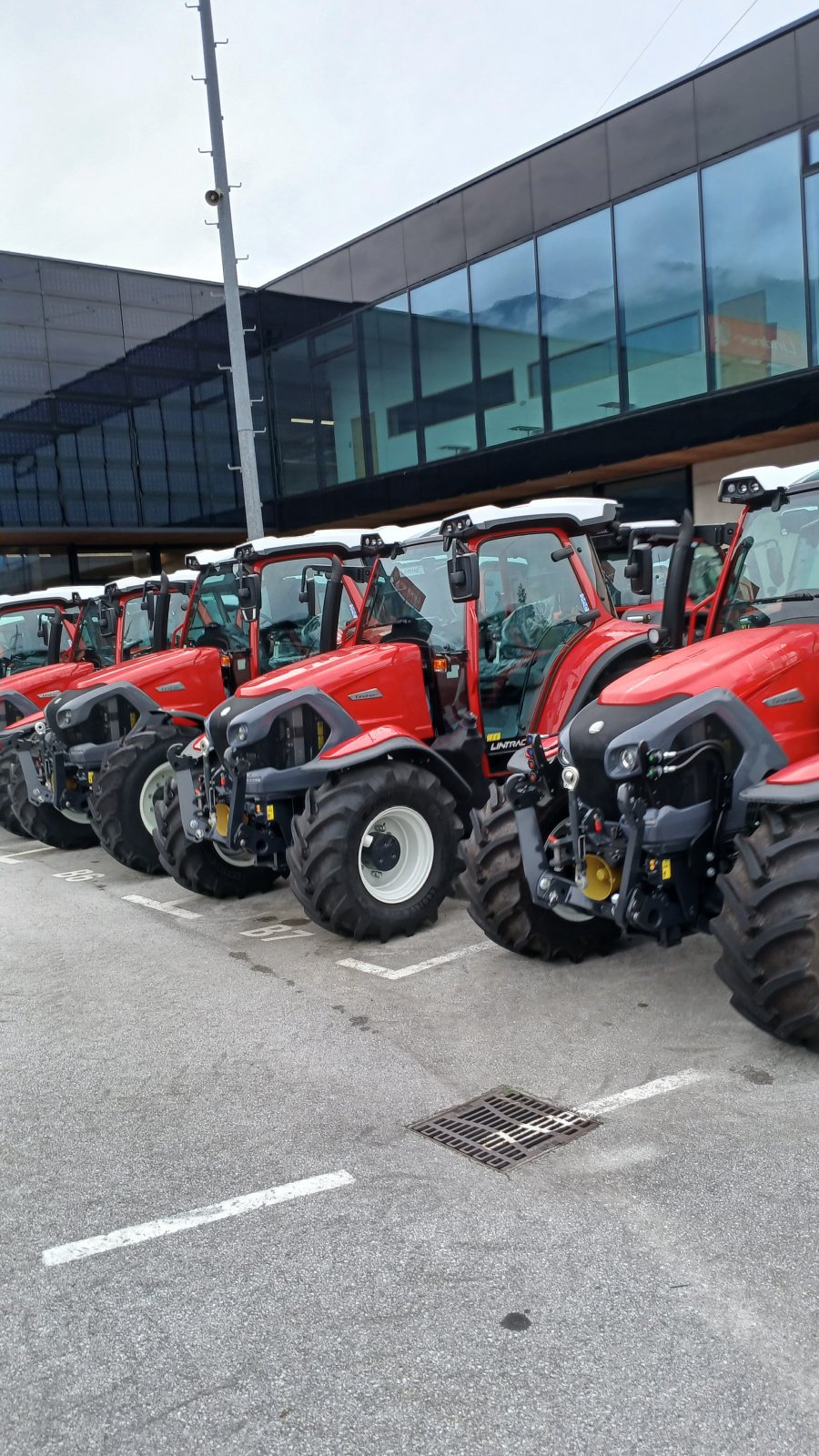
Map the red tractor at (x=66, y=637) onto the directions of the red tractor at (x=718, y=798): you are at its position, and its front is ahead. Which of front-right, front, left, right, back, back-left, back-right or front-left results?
right

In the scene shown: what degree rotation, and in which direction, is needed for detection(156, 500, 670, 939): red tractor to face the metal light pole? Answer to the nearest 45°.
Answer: approximately 135° to its right

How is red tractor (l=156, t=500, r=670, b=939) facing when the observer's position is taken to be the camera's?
facing the viewer and to the left of the viewer

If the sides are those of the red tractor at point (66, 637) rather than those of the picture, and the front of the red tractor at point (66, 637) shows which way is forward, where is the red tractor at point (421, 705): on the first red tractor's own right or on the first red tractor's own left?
on the first red tractor's own left

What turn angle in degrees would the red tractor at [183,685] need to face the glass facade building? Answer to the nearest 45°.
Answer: approximately 180°

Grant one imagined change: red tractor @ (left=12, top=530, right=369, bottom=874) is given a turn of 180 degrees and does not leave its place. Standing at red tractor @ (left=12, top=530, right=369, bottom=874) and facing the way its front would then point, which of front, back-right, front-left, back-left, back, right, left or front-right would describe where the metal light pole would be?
front-left

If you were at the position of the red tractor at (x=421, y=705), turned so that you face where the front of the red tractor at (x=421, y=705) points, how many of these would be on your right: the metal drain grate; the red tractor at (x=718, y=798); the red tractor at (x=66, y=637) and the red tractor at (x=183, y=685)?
2

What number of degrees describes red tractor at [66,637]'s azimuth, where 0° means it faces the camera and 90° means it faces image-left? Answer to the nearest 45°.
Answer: approximately 45°

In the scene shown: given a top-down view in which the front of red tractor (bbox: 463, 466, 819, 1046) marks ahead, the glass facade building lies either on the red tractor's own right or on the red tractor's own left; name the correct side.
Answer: on the red tractor's own right
